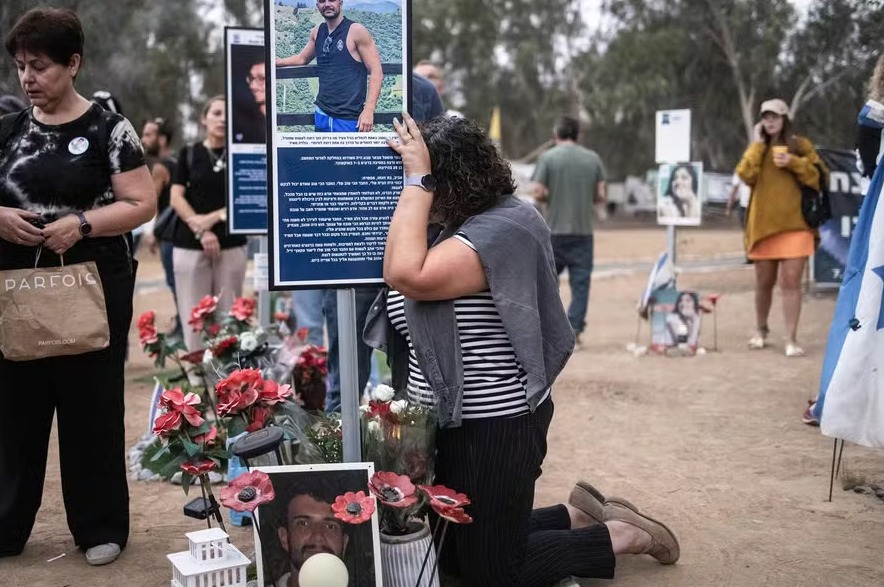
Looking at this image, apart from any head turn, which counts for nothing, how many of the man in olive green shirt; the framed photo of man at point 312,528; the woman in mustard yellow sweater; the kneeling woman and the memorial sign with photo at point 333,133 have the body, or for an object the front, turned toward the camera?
3

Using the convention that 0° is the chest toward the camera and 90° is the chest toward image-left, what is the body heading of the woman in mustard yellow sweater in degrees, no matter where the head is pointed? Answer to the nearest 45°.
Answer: approximately 0°

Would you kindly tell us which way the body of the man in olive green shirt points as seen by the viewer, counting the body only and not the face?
away from the camera

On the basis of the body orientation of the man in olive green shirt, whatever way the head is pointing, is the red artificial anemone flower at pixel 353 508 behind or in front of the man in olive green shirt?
behind

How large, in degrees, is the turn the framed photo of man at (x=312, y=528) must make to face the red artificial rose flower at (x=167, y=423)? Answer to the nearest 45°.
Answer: approximately 135° to its right

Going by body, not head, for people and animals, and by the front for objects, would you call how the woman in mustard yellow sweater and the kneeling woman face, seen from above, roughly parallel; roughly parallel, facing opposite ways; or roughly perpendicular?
roughly perpendicular

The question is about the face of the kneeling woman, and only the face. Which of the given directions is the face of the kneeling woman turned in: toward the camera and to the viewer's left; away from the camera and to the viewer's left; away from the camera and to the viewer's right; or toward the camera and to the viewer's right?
away from the camera and to the viewer's left

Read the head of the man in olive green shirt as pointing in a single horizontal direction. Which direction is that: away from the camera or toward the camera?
away from the camera

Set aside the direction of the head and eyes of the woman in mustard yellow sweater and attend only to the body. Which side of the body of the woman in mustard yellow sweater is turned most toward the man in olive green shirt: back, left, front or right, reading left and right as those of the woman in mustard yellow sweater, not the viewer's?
right
